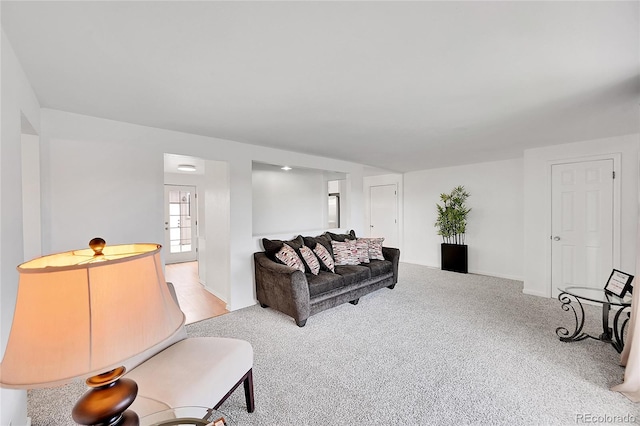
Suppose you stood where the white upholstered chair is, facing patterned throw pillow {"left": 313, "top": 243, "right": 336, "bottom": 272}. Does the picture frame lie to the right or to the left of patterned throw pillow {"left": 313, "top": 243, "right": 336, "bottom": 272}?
right

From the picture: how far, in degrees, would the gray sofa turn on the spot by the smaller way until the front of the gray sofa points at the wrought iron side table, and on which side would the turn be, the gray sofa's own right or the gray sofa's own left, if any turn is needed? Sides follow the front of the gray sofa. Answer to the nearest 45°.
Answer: approximately 45° to the gray sofa's own left

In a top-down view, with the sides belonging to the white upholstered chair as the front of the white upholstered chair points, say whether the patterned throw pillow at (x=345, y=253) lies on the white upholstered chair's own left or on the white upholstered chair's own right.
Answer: on the white upholstered chair's own left

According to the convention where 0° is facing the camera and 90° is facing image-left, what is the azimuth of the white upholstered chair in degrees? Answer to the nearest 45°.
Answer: approximately 315°

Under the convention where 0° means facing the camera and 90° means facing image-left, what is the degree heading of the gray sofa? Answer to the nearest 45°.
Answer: approximately 315°

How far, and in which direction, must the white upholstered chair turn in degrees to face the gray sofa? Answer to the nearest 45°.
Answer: approximately 90° to its left
